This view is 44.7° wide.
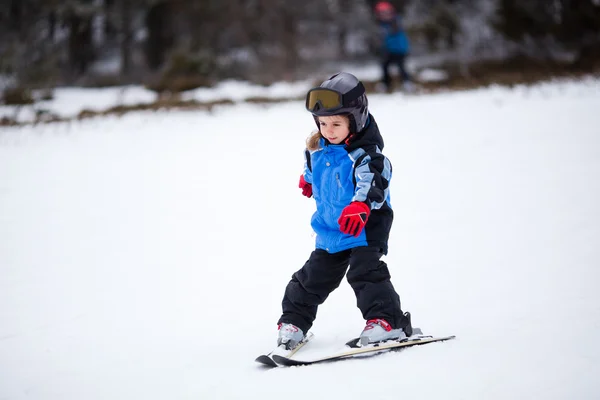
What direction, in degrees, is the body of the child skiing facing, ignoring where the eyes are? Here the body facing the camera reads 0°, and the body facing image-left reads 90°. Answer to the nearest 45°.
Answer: approximately 45°

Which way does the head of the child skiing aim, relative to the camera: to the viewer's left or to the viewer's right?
to the viewer's left

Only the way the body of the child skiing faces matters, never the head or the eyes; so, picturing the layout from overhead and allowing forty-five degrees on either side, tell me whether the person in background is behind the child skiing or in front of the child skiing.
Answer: behind
